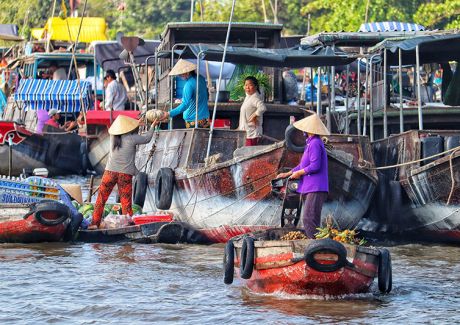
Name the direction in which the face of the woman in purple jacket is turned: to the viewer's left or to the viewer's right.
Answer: to the viewer's left

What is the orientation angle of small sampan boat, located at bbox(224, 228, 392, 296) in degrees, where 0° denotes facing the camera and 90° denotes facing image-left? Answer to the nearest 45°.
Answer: approximately 0°

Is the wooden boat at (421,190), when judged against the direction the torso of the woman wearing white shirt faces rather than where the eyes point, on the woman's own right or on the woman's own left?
on the woman's own left

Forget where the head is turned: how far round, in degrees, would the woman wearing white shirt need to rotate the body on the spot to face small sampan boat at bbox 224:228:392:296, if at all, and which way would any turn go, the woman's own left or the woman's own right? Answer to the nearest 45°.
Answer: approximately 45° to the woman's own left

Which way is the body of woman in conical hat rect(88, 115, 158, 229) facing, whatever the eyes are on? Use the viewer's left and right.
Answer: facing away from the viewer and to the right of the viewer

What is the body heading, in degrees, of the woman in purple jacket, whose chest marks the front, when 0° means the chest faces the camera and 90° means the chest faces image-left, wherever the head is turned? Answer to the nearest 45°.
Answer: approximately 90°

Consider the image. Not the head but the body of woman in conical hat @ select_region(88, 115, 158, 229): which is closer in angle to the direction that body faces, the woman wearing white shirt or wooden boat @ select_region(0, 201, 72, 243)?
the woman wearing white shirt

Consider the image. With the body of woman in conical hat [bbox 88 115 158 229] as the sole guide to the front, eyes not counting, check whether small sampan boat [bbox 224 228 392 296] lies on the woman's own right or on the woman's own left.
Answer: on the woman's own right

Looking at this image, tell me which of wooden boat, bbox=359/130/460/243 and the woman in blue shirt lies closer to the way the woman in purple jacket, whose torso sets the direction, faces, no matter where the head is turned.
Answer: the woman in blue shirt
